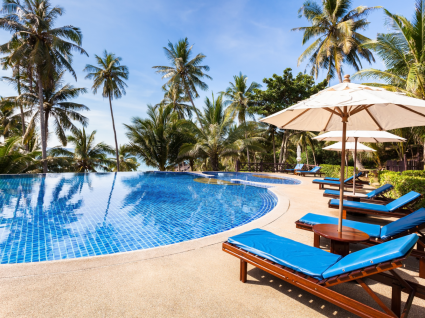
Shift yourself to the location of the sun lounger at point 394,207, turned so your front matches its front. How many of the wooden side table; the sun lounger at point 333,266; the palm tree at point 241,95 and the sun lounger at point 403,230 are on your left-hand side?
3

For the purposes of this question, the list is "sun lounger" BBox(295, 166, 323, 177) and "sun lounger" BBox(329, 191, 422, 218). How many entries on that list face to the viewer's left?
2

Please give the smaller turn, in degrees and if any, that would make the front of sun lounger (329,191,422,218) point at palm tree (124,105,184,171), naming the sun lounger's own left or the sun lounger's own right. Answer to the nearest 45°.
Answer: approximately 45° to the sun lounger's own right

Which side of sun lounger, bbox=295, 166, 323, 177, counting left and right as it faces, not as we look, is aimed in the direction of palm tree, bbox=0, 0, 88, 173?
front

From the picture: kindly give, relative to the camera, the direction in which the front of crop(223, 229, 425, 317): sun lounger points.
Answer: facing away from the viewer and to the left of the viewer

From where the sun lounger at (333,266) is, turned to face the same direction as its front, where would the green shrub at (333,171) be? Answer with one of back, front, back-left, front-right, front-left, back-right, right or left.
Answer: front-right

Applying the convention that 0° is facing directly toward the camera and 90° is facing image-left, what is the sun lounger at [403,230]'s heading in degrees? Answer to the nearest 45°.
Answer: approximately 135°

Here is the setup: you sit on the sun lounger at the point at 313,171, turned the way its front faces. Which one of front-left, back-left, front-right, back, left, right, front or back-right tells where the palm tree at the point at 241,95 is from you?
front-right

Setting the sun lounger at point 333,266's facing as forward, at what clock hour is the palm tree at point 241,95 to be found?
The palm tree is roughly at 1 o'clock from the sun lounger.

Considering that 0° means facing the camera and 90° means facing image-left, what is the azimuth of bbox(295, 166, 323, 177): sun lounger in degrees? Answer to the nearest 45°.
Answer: approximately 90°

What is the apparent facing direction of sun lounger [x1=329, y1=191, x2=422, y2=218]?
to the viewer's left

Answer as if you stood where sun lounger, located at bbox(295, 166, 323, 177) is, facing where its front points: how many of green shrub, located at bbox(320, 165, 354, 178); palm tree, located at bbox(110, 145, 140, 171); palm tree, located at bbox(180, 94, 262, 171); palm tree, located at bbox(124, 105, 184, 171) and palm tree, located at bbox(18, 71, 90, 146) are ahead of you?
4

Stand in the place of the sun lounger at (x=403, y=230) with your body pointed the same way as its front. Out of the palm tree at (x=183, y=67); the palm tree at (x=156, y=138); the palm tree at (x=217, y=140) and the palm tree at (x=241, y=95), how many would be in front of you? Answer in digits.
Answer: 4

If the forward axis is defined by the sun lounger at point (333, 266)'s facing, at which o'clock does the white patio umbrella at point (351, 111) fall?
The white patio umbrella is roughly at 2 o'clock from the sun lounger.

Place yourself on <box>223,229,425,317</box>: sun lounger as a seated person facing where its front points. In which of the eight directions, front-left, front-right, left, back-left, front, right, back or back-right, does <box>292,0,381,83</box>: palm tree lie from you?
front-right

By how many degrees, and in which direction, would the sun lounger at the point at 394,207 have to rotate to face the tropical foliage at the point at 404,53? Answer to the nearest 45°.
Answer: approximately 90° to its right
